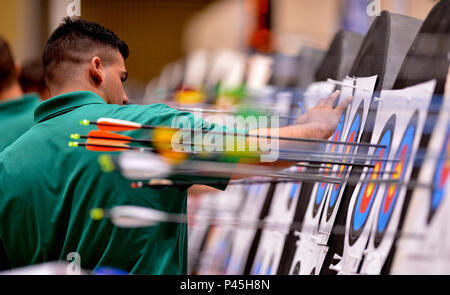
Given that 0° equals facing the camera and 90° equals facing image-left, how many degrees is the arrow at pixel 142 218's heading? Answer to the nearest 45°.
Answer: approximately 270°

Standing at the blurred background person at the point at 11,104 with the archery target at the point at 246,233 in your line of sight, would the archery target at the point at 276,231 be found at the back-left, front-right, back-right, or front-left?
front-right

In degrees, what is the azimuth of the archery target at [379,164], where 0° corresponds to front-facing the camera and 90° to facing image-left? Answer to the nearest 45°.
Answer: approximately 45°

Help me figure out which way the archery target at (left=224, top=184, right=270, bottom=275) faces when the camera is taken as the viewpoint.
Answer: facing the viewer and to the left of the viewer

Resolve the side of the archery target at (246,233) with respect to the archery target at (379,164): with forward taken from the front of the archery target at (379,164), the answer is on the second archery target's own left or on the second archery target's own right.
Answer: on the second archery target's own right

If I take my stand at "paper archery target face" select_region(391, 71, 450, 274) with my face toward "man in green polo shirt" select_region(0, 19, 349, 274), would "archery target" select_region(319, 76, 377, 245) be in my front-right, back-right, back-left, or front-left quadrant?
front-right

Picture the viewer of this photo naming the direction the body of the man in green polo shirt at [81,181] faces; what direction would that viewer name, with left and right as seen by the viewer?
facing away from the viewer and to the right of the viewer

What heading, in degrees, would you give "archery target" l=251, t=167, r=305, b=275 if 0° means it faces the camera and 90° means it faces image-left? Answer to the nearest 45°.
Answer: approximately 45°

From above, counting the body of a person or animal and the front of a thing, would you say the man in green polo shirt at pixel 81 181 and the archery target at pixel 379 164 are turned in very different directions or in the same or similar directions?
very different directions

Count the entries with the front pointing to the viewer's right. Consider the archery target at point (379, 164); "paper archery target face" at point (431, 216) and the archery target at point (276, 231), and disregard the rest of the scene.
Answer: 0

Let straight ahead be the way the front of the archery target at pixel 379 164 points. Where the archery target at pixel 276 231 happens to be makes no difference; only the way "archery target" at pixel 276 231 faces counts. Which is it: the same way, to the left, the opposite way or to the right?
the same way

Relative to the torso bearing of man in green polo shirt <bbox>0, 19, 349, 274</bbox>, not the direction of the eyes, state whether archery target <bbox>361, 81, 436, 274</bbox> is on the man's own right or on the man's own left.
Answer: on the man's own right

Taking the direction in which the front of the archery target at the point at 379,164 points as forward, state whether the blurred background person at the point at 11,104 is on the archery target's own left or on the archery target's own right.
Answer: on the archery target's own right

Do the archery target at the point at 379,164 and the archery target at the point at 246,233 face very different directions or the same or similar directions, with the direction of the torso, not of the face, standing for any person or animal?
same or similar directions

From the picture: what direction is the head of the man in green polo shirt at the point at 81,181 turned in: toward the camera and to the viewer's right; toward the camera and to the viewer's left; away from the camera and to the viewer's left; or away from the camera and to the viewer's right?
away from the camera and to the viewer's right
